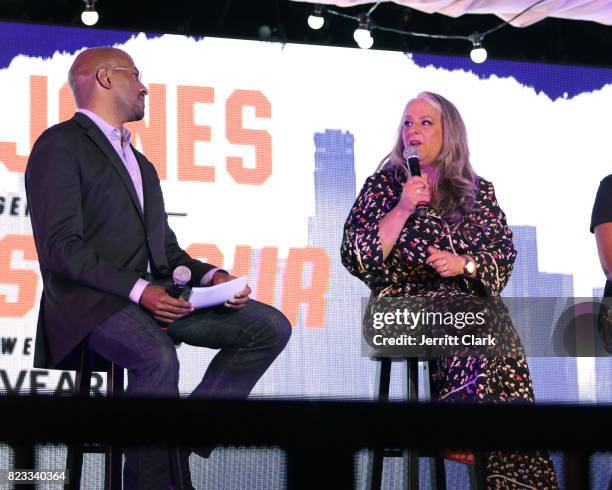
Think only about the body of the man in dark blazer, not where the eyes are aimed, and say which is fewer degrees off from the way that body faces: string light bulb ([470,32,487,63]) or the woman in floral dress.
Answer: the woman in floral dress

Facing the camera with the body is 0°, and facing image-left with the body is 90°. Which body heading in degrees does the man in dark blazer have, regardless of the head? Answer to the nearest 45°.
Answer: approximately 315°

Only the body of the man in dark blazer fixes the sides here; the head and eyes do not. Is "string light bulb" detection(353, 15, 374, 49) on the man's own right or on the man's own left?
on the man's own left

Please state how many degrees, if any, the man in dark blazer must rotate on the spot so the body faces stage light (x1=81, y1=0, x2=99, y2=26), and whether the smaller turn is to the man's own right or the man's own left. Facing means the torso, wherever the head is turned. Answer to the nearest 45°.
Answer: approximately 135° to the man's own left

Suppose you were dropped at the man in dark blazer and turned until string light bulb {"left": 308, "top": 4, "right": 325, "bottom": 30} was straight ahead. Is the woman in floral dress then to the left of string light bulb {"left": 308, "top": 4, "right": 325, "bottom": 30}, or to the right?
right

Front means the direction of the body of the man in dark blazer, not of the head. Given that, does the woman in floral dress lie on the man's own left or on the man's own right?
on the man's own left

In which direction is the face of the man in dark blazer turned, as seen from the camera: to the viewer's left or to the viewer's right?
to the viewer's right

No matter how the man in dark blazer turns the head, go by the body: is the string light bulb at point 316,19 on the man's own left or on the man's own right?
on the man's own left

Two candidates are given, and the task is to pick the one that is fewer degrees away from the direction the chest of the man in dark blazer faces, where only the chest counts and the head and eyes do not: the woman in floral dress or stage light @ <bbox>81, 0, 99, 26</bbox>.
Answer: the woman in floral dress

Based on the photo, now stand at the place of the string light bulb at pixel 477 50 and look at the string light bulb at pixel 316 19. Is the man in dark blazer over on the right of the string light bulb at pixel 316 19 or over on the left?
left
